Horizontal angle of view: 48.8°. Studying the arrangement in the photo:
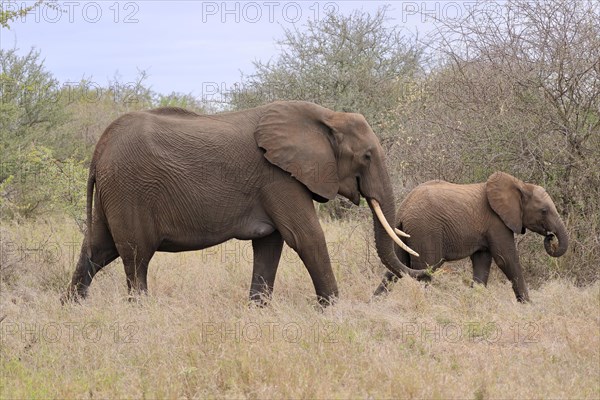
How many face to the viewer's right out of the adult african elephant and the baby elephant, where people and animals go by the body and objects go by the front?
2

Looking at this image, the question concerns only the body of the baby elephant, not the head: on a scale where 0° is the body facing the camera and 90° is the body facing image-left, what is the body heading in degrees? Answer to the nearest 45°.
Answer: approximately 270°

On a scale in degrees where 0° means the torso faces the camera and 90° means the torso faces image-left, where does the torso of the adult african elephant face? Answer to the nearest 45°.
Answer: approximately 270°

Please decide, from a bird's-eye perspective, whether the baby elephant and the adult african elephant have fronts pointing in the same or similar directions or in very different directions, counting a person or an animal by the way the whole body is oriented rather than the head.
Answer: same or similar directions

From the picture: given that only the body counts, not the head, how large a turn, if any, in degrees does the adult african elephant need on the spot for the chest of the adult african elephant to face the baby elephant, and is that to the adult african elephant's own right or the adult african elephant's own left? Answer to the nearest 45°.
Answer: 0° — it already faces it

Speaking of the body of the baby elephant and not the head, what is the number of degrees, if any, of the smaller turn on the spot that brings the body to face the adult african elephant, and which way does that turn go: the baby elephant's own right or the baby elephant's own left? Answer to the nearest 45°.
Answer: approximately 135° to the baby elephant's own right
